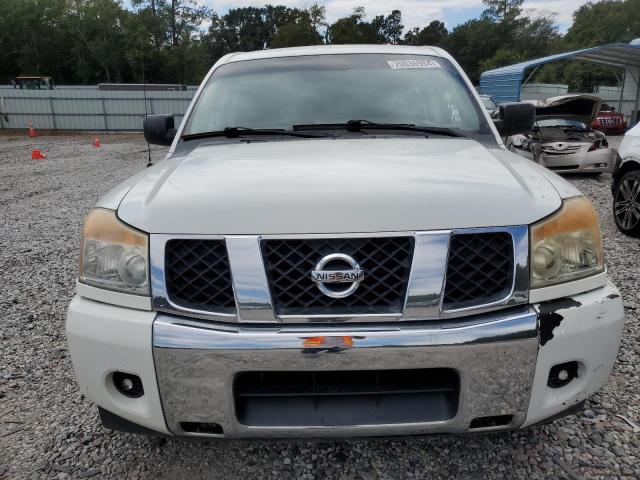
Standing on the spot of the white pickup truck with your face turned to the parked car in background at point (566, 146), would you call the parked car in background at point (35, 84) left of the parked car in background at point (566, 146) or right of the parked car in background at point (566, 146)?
left

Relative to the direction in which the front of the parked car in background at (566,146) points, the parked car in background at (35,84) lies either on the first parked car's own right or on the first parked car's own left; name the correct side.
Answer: on the first parked car's own right

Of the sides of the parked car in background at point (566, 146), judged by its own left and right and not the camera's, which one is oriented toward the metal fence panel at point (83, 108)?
right

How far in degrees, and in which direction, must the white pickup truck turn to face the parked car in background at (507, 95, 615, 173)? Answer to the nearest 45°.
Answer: approximately 135° to its left

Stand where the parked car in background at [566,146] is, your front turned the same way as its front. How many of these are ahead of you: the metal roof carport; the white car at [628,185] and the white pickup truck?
2

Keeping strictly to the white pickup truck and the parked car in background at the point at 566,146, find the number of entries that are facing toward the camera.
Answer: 2

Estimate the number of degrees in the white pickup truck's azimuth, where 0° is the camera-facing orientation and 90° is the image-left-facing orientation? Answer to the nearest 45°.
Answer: approximately 0°

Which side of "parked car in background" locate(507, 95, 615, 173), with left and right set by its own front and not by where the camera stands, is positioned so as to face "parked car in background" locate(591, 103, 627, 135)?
back

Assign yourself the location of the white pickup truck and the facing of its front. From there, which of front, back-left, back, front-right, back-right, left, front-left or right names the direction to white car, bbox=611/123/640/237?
back-left

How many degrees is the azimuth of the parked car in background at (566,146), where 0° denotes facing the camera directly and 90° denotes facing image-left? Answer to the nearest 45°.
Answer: approximately 0°
